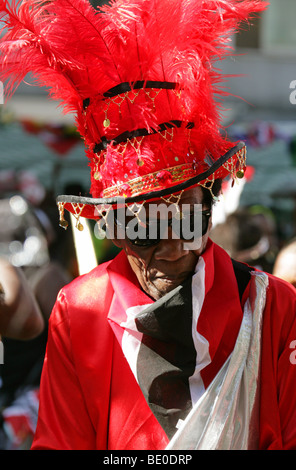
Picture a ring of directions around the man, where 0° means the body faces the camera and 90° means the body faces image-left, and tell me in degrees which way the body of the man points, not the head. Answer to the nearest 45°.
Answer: approximately 0°
